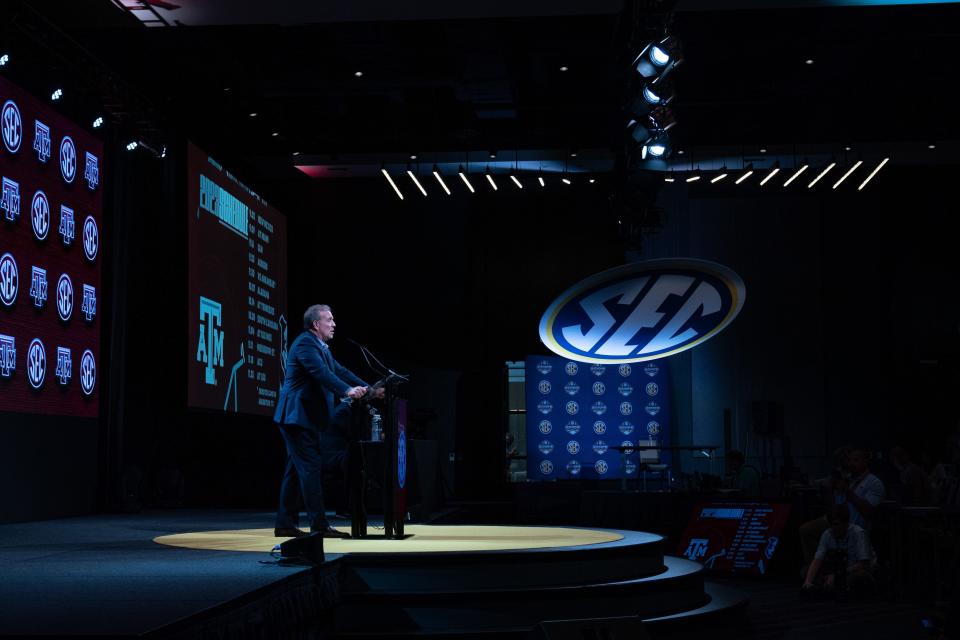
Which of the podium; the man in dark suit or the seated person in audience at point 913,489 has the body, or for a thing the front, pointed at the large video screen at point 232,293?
the seated person in audience

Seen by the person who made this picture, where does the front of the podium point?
facing to the right of the viewer

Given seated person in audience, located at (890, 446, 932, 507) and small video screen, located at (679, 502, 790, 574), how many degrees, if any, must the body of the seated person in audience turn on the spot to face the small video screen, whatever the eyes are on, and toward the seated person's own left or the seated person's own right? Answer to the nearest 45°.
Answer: approximately 45° to the seated person's own left

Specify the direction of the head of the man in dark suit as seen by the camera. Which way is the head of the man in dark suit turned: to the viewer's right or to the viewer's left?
to the viewer's right

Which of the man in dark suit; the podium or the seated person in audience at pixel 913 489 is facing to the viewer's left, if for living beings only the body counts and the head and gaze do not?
the seated person in audience

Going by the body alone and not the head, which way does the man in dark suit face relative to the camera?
to the viewer's right

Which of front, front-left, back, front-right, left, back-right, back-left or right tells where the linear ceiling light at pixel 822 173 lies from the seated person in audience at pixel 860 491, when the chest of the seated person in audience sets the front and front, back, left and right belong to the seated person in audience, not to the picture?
back-right

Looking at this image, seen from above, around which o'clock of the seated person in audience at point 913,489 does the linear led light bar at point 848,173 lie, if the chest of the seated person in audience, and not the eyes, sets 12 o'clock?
The linear led light bar is roughly at 3 o'clock from the seated person in audience.

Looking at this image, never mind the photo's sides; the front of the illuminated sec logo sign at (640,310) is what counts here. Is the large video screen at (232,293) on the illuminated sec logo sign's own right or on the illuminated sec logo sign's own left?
on the illuminated sec logo sign's own right

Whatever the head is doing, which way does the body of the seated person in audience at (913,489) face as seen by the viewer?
to the viewer's left

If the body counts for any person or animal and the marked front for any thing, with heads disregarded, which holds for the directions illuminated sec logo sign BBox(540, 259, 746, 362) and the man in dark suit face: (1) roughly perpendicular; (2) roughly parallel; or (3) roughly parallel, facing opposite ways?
roughly perpendicular

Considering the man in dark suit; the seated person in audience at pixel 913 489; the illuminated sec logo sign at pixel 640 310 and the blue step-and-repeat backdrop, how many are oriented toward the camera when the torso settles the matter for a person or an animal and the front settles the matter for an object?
2

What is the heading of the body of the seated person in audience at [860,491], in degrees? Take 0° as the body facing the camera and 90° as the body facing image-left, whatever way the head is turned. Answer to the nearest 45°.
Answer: approximately 45°
